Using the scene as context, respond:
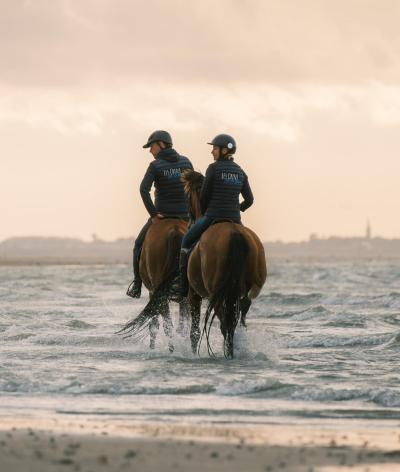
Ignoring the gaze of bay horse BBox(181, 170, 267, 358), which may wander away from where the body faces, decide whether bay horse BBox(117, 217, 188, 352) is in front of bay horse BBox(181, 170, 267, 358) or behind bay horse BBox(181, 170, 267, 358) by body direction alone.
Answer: in front

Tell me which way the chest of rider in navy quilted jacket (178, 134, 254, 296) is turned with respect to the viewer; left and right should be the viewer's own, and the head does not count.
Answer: facing away from the viewer and to the left of the viewer

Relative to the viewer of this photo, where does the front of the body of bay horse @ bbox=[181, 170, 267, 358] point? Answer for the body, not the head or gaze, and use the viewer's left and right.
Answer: facing away from the viewer and to the left of the viewer
